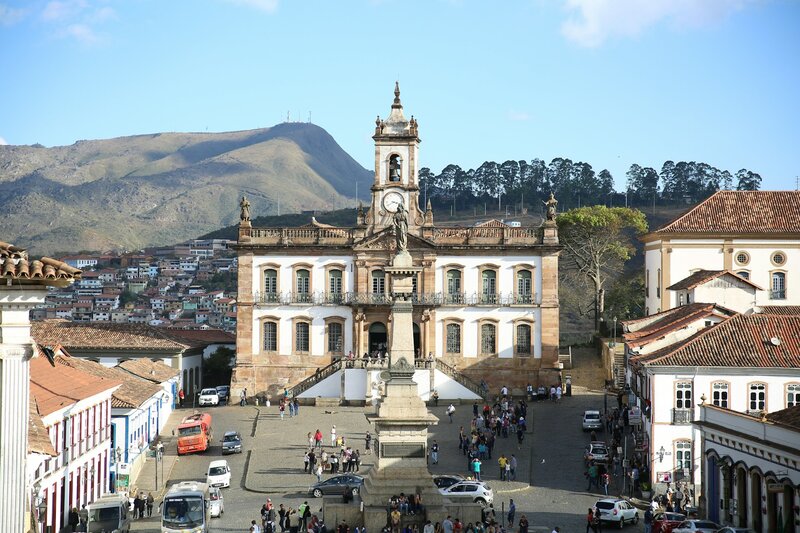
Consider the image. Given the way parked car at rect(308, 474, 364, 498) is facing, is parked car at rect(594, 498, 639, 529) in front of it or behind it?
behind

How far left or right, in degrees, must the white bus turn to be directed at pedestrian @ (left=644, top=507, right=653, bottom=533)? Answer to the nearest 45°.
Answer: approximately 90° to its left

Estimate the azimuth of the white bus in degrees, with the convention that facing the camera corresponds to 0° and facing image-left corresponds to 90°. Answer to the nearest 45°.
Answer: approximately 0°

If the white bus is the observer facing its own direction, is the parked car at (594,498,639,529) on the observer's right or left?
on its left

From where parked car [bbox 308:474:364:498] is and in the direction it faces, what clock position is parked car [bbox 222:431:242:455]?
parked car [bbox 222:431:242:455] is roughly at 2 o'clock from parked car [bbox 308:474:364:498].

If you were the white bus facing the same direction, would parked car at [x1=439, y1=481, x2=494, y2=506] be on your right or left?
on your left

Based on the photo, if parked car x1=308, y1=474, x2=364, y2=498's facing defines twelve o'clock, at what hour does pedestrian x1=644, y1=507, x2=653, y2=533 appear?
The pedestrian is roughly at 7 o'clock from the parked car.

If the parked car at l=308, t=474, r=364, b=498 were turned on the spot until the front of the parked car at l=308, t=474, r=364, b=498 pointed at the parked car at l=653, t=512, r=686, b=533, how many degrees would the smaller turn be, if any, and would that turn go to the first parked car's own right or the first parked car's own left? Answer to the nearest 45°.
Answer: approximately 135° to the first parked car's own left

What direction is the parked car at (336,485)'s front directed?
to the viewer's left

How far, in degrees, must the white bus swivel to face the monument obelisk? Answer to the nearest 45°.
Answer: approximately 90° to its left

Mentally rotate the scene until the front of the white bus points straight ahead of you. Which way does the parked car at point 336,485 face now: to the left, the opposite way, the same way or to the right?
to the right

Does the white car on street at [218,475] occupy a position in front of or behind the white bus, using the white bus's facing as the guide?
behind
